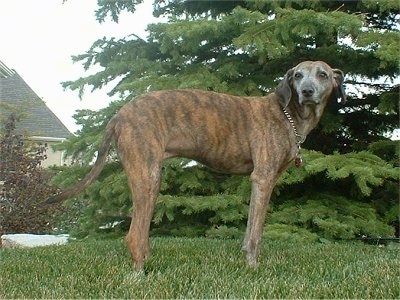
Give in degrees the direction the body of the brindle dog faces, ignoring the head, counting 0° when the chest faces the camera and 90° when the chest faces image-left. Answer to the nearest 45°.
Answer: approximately 270°

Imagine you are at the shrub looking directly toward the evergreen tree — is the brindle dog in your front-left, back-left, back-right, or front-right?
front-right

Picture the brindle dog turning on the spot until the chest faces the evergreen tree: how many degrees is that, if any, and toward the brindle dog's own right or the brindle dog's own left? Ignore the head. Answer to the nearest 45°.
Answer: approximately 90° to the brindle dog's own left

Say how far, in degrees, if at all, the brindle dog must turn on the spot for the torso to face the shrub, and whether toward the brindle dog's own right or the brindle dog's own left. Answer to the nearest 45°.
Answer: approximately 135° to the brindle dog's own left

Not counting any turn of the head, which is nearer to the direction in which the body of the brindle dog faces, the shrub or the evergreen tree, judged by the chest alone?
the evergreen tree
